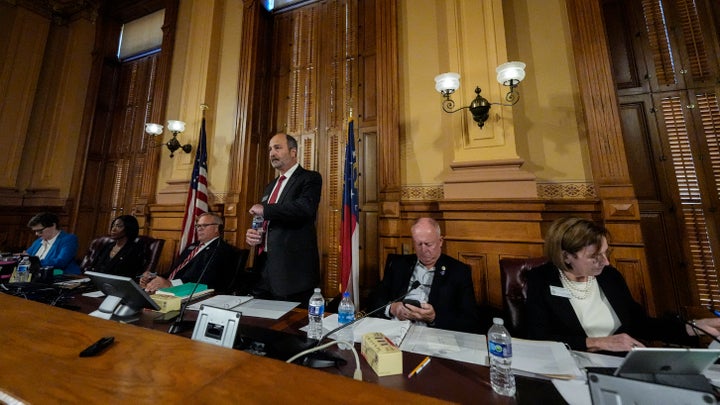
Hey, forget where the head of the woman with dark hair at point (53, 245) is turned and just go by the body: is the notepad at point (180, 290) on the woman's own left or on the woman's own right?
on the woman's own left

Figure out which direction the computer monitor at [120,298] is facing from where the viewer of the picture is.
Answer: facing away from the viewer and to the right of the viewer

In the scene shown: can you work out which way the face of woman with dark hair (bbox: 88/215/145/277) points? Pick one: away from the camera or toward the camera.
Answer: toward the camera

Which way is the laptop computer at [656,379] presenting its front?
away from the camera

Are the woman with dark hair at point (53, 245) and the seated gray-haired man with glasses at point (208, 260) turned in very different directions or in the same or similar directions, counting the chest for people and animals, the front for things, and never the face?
same or similar directions

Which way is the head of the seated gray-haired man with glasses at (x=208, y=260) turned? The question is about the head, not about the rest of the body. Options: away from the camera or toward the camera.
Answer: toward the camera

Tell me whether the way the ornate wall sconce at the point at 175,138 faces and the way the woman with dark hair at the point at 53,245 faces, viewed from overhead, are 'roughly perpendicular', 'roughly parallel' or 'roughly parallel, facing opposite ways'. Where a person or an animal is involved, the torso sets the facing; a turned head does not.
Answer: roughly parallel

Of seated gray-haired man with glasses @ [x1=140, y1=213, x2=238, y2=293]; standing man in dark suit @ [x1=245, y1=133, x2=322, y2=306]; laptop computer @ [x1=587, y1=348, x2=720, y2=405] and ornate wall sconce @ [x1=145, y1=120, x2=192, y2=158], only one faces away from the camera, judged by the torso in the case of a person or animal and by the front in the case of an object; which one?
the laptop computer

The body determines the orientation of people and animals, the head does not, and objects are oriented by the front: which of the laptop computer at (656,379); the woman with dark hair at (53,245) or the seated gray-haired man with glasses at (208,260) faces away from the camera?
the laptop computer

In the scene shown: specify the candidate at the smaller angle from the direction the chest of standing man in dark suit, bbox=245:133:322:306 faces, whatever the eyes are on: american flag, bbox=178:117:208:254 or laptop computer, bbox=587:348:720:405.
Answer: the laptop computer

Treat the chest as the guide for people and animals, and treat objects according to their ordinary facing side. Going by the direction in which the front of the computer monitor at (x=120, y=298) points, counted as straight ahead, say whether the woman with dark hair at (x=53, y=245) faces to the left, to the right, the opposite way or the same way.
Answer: the opposite way

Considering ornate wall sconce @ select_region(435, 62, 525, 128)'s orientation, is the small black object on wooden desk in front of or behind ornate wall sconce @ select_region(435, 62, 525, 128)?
in front

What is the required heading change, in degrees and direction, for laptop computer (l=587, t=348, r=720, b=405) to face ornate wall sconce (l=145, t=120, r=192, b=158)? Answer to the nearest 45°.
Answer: approximately 90° to its left

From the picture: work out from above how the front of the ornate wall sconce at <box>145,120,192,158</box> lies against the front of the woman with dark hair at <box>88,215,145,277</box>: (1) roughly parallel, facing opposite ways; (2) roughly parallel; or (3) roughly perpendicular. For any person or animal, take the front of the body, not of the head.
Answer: roughly parallel

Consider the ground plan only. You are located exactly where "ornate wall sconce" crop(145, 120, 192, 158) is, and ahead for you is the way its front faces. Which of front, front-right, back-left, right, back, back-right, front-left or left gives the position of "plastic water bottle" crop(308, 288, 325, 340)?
front-left

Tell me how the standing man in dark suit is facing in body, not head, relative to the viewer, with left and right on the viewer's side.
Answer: facing the viewer and to the left of the viewer

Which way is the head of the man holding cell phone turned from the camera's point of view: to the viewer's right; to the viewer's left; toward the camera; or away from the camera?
toward the camera

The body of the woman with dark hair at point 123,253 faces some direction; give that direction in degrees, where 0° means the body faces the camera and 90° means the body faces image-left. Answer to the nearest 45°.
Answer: approximately 45°

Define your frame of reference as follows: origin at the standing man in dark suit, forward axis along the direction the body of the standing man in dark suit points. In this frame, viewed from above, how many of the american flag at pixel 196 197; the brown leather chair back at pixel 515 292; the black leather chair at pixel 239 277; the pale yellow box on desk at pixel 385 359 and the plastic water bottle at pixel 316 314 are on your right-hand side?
2

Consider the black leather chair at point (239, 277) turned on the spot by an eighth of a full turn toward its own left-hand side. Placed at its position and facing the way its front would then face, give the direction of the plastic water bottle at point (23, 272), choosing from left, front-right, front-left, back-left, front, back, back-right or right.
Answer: right
